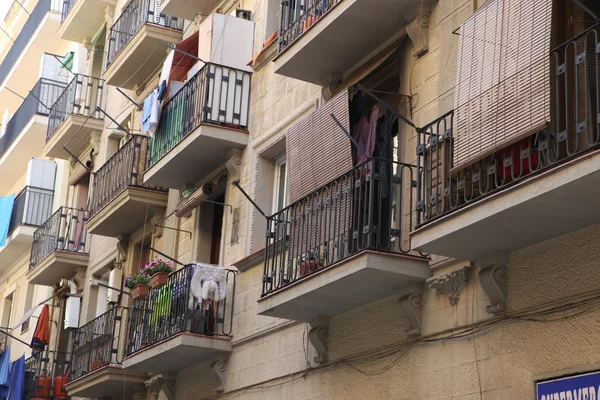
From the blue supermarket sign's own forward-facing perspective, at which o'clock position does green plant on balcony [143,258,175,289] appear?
The green plant on balcony is roughly at 3 o'clock from the blue supermarket sign.

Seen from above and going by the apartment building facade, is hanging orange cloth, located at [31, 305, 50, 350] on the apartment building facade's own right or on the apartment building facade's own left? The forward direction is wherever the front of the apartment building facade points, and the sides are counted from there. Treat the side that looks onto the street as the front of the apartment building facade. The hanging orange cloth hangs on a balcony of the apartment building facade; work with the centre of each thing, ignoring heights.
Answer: on the apartment building facade's own right

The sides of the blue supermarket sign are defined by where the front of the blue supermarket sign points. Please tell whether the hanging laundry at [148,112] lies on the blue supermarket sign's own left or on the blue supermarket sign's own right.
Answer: on the blue supermarket sign's own right

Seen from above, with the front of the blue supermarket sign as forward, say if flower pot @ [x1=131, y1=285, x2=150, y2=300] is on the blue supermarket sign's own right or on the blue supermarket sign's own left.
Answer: on the blue supermarket sign's own right

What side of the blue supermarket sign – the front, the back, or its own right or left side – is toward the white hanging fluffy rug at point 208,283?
right

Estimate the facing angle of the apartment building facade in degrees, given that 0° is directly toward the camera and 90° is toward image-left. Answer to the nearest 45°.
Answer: approximately 45°

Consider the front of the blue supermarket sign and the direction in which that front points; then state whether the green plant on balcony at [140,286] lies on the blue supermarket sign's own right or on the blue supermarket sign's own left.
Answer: on the blue supermarket sign's own right

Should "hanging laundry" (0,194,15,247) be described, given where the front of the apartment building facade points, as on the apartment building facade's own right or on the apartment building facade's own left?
on the apartment building facade's own right

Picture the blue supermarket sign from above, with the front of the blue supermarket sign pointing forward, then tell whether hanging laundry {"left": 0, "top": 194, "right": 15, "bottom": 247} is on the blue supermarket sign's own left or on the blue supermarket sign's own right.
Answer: on the blue supermarket sign's own right

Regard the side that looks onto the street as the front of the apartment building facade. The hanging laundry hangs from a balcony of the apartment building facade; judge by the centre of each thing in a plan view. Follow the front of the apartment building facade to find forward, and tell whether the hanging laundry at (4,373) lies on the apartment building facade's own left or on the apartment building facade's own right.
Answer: on the apartment building facade's own right
